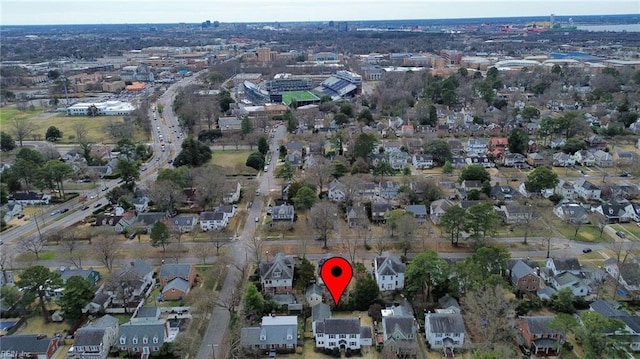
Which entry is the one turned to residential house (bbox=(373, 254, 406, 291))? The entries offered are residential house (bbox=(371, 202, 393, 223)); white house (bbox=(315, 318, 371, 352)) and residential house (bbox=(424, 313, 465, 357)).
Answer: residential house (bbox=(371, 202, 393, 223))

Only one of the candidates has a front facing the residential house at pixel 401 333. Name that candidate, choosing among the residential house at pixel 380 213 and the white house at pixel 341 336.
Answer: the residential house at pixel 380 213

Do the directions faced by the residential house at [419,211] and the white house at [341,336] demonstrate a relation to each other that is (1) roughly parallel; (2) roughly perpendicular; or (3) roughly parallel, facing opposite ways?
roughly parallel

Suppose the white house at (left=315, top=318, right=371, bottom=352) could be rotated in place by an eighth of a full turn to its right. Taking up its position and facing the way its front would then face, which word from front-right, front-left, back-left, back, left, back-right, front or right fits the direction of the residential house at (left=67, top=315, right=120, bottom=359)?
front-right

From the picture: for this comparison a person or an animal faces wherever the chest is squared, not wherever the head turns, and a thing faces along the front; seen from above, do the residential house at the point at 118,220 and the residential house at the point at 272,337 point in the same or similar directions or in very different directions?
same or similar directions

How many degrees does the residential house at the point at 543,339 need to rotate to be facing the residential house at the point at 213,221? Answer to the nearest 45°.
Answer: approximately 90° to its right

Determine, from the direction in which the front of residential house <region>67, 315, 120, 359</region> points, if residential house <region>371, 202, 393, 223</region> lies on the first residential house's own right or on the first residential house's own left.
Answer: on the first residential house's own left

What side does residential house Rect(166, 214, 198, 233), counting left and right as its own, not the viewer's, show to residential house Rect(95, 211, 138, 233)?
right

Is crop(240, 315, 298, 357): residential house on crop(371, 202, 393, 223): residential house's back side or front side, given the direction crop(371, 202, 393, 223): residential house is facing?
on the front side

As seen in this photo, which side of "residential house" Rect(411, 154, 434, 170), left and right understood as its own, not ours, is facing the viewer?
front

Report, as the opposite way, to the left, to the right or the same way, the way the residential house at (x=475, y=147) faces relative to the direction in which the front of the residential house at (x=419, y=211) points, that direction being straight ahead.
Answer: the same way

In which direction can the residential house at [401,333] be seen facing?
toward the camera

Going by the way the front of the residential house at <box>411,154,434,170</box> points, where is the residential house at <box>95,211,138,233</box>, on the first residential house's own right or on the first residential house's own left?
on the first residential house's own right

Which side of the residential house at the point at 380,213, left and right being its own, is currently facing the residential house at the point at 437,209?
left
